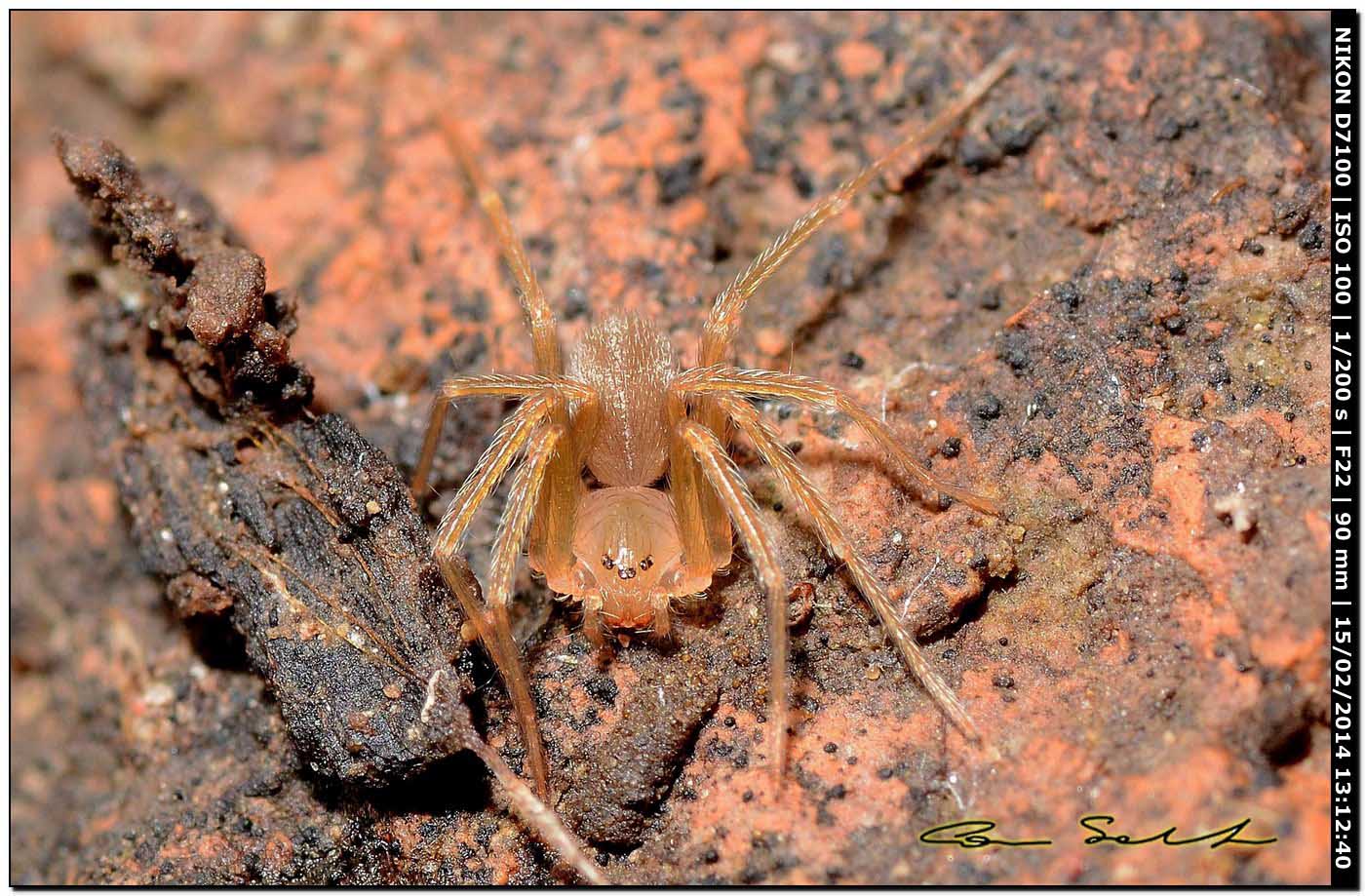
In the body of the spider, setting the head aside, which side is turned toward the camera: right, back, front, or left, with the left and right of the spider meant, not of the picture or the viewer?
front

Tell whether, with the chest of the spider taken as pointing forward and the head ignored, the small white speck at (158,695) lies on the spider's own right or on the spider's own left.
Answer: on the spider's own right
